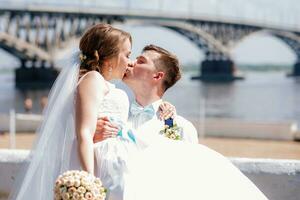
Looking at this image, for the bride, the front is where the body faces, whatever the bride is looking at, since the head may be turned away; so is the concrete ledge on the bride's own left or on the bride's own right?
on the bride's own left

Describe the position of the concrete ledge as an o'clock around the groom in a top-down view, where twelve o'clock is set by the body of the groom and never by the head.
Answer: The concrete ledge is roughly at 5 o'clock from the groom.

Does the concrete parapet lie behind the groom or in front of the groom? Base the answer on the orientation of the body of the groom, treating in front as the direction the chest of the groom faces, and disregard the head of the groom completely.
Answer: behind

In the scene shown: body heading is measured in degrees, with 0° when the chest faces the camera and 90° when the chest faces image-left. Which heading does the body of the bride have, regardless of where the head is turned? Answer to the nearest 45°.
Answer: approximately 270°

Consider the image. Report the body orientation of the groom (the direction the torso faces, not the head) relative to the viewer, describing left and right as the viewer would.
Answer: facing the viewer and to the left of the viewer
